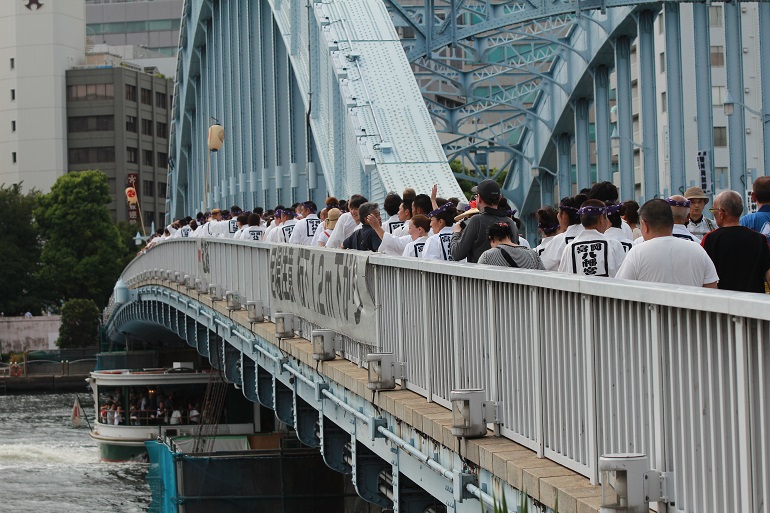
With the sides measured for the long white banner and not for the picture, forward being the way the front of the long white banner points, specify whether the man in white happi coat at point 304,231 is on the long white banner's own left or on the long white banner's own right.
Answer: on the long white banner's own right

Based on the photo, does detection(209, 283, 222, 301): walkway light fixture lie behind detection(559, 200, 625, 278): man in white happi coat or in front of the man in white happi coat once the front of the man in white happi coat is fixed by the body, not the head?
in front

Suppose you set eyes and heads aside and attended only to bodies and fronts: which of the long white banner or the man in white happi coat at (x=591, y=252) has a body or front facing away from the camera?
the man in white happi coat

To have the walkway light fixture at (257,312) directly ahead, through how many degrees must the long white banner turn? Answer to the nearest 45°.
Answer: approximately 135° to its right

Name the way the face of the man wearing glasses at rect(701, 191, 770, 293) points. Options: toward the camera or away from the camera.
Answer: away from the camera

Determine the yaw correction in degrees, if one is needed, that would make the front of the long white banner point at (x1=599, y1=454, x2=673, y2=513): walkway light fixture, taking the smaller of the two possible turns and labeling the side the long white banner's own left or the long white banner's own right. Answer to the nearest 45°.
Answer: approximately 45° to the long white banner's own left

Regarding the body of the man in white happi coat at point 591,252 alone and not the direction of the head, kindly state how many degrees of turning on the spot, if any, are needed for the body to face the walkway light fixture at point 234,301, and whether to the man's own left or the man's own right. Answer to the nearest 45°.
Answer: approximately 45° to the man's own left

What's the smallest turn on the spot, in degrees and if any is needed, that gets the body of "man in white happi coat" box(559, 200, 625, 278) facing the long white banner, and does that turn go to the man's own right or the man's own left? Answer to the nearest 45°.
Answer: approximately 45° to the man's own left

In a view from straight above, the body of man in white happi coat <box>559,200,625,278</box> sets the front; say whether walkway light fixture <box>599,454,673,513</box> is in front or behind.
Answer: behind

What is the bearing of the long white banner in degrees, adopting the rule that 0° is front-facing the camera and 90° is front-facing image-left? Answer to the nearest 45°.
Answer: approximately 45°

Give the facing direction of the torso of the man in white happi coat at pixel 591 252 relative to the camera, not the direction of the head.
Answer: away from the camera

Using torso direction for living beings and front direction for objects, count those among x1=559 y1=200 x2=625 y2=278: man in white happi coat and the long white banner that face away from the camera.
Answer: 1
